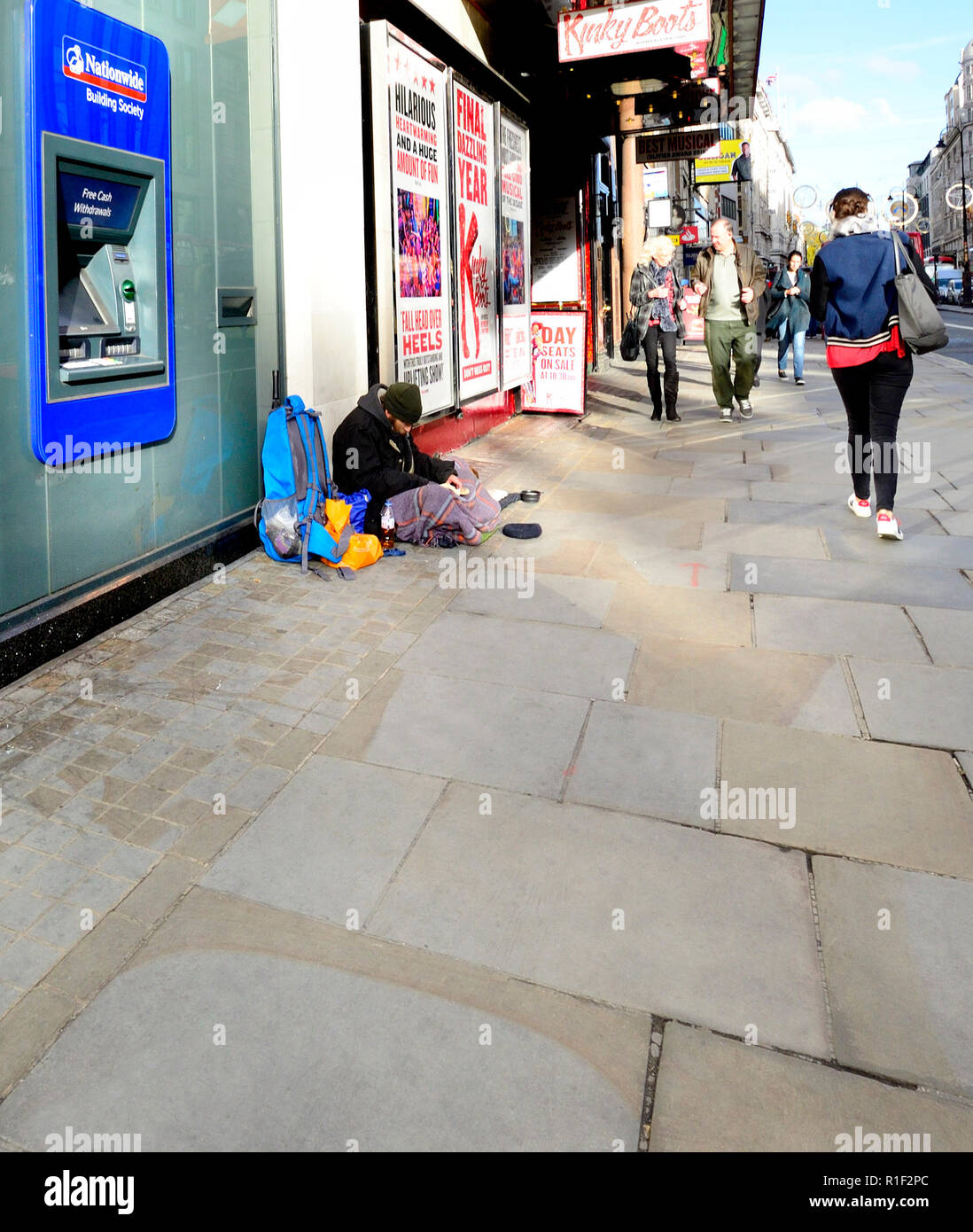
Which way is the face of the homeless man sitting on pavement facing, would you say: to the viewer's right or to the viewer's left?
to the viewer's right

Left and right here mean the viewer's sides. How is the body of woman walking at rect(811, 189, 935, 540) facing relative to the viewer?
facing away from the viewer

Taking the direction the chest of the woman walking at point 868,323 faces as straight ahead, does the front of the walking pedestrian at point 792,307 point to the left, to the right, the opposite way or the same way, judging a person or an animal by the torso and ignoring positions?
the opposite way

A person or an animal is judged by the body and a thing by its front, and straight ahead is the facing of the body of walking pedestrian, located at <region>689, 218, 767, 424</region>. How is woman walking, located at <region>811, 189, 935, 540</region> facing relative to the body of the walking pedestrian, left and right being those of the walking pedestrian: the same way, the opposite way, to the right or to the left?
the opposite way

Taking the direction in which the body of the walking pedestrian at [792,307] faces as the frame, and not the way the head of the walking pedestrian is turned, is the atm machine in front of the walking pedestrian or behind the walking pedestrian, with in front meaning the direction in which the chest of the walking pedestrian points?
in front

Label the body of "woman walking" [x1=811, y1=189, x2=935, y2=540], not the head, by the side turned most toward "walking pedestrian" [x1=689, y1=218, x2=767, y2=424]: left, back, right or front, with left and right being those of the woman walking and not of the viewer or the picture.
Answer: front
